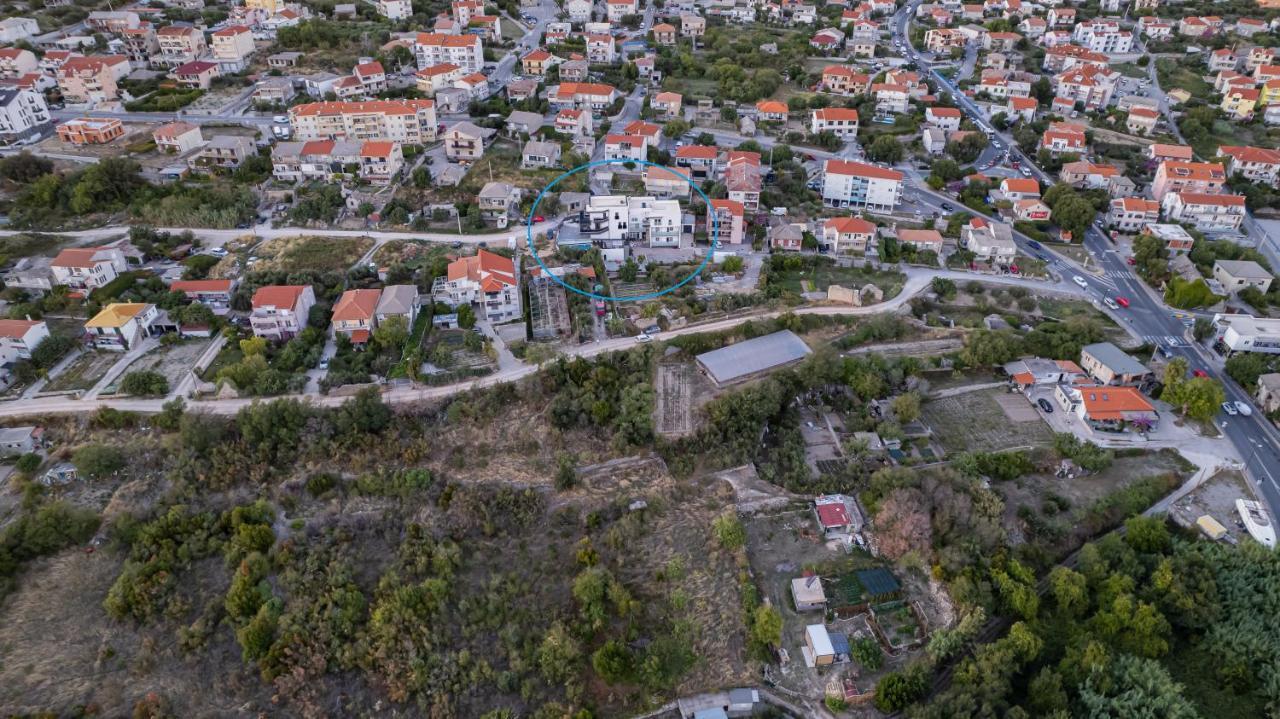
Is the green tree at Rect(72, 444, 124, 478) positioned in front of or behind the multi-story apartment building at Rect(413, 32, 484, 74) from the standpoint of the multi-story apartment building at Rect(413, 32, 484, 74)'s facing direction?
in front

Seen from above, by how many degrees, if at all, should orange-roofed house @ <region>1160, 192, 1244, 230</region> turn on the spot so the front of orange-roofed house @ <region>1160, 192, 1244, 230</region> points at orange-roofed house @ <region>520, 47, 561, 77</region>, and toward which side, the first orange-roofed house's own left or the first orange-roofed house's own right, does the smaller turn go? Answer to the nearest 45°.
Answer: approximately 90° to the first orange-roofed house's own right

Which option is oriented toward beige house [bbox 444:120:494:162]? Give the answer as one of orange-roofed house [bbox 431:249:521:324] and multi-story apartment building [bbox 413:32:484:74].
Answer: the multi-story apartment building

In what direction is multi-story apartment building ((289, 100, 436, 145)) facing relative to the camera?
toward the camera

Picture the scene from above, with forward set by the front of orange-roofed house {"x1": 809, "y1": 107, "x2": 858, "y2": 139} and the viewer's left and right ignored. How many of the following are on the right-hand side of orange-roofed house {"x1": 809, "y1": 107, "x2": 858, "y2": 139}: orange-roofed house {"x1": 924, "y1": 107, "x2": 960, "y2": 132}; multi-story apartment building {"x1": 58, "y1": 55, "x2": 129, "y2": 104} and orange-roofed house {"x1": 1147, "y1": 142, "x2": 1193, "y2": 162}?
1

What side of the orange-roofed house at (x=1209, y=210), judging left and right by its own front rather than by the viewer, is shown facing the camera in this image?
front

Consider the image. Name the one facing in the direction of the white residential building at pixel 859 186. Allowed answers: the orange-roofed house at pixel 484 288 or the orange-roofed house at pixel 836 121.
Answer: the orange-roofed house at pixel 836 121

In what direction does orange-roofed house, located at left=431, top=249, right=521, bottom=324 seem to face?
toward the camera

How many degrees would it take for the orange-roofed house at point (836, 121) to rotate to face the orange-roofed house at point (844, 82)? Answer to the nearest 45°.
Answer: approximately 180°

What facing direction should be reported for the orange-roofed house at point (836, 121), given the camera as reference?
facing the viewer

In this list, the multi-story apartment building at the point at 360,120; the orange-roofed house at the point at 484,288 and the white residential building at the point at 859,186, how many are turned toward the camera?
3

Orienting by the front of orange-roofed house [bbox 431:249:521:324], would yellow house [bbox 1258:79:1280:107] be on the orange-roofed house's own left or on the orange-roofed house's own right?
on the orange-roofed house's own left

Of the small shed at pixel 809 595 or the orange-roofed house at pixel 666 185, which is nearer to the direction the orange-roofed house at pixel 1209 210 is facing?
the small shed

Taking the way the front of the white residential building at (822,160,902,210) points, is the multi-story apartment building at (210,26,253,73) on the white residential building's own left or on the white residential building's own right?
on the white residential building's own right

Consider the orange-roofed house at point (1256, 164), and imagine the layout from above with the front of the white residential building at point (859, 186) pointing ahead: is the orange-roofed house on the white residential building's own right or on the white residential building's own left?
on the white residential building's own left
